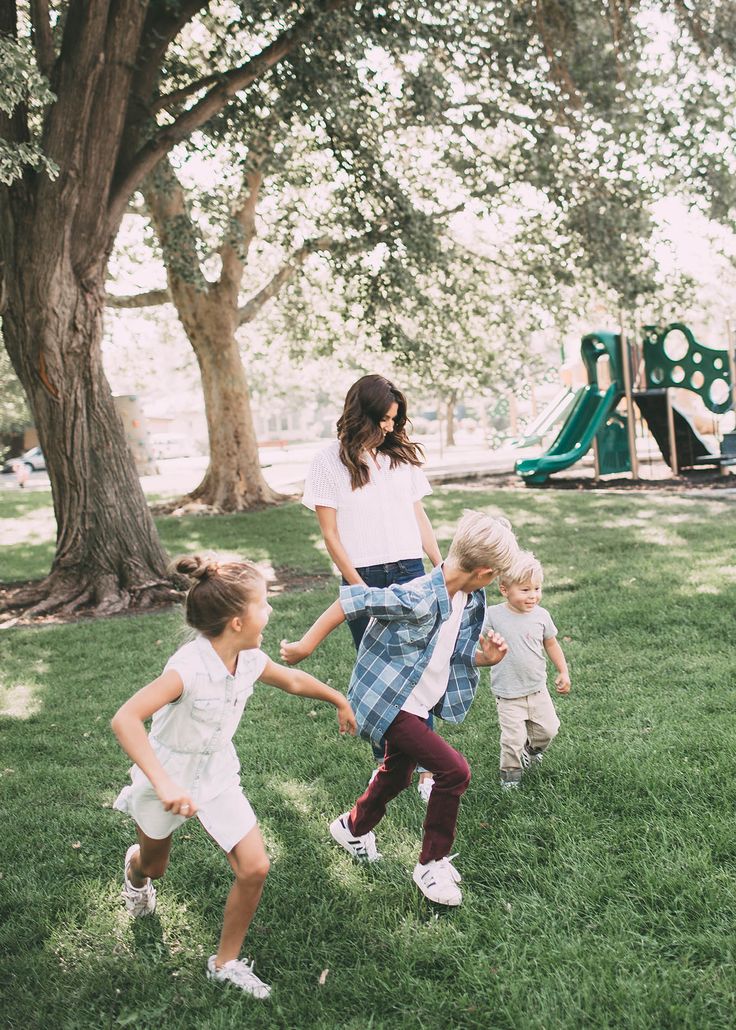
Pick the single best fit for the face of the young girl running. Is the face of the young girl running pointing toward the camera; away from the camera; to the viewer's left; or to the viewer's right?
to the viewer's right

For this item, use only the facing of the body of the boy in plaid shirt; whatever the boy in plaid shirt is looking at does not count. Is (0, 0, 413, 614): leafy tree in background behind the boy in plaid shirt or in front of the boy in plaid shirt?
behind
